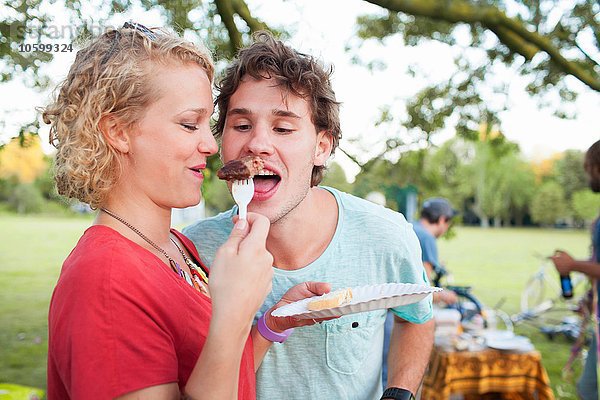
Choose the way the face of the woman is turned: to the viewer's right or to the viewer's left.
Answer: to the viewer's right

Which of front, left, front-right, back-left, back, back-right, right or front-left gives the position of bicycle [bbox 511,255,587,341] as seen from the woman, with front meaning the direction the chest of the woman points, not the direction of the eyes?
front-left

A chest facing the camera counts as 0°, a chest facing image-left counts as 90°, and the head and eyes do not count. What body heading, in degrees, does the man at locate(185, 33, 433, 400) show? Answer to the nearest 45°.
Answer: approximately 45°

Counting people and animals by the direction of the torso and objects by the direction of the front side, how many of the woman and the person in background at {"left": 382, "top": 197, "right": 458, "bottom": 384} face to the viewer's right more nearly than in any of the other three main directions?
2

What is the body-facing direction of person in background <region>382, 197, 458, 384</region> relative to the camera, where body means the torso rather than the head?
to the viewer's right

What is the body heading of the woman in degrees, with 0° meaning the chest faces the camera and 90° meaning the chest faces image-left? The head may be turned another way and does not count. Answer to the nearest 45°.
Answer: approximately 270°

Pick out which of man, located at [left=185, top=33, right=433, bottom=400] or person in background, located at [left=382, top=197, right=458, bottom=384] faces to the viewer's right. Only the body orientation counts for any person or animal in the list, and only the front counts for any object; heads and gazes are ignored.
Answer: the person in background

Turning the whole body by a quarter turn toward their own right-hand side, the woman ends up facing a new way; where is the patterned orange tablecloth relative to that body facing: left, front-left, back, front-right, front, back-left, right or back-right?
back-left

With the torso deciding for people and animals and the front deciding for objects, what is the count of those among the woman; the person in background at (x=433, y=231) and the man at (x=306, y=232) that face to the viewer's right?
2
